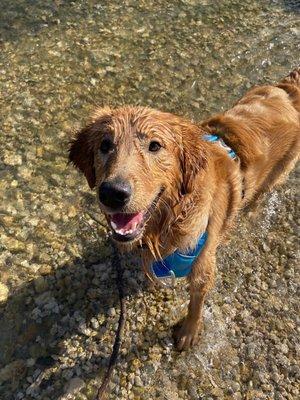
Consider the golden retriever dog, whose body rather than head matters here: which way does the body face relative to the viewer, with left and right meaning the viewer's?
facing the viewer and to the left of the viewer
